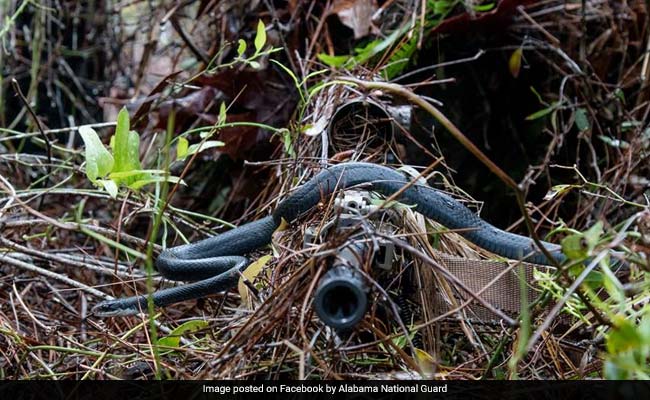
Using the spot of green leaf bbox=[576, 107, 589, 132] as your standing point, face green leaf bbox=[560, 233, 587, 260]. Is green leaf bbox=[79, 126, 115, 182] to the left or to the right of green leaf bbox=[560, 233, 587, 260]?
right

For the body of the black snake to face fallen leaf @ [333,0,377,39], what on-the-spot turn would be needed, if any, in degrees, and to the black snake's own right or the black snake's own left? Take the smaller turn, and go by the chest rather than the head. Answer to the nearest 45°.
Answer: approximately 90° to the black snake's own right

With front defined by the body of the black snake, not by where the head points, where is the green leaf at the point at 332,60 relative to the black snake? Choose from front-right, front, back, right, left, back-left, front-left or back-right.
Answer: right

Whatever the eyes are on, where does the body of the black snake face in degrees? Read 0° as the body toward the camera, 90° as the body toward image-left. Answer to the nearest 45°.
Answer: approximately 90°

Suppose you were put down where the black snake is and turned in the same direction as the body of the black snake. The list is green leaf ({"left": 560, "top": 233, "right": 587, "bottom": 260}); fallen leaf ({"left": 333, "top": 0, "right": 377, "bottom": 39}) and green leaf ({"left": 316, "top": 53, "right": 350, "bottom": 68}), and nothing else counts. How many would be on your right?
2

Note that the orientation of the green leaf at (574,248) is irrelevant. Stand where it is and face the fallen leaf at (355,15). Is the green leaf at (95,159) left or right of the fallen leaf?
left

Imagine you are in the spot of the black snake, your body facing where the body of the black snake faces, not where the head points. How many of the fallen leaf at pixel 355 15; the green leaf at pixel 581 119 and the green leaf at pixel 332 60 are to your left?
0

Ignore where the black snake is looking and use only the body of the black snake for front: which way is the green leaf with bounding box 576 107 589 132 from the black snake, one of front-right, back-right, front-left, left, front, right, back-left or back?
back-right
